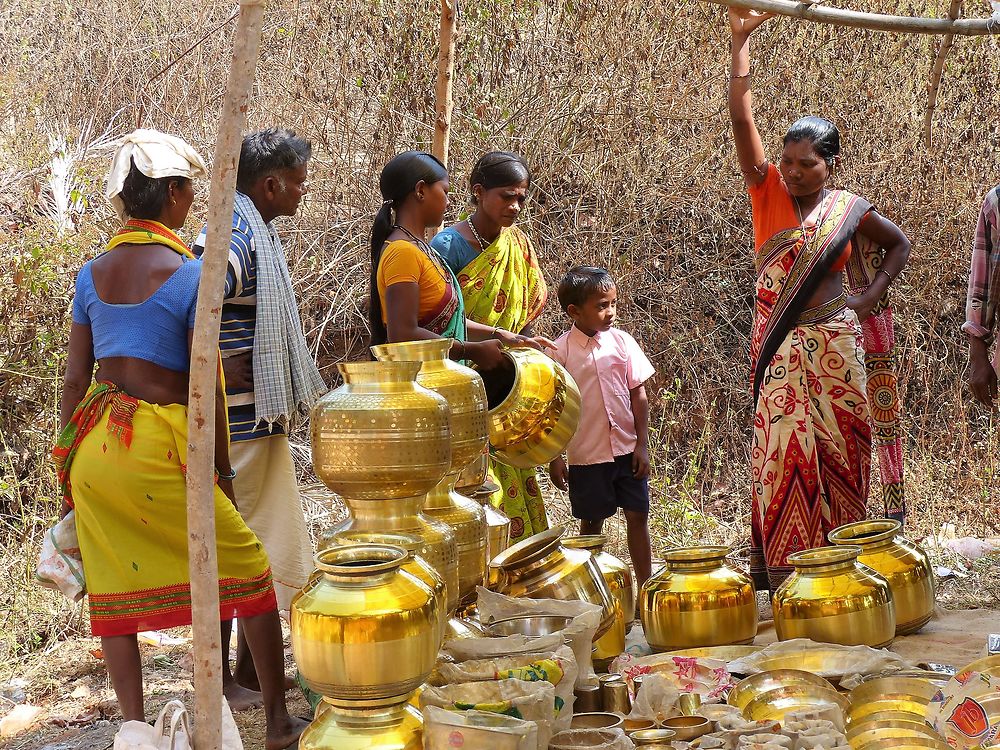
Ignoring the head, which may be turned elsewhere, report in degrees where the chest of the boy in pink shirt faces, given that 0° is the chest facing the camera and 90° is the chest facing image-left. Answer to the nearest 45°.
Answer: approximately 0°

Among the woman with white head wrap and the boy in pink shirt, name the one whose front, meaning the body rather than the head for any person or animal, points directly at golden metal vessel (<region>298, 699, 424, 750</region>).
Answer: the boy in pink shirt

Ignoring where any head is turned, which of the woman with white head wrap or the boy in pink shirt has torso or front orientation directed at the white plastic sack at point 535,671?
the boy in pink shirt

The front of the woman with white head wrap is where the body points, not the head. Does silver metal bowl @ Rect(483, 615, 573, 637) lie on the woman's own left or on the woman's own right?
on the woman's own right

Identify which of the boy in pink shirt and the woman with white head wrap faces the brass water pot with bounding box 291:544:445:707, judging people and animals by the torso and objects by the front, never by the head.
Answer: the boy in pink shirt

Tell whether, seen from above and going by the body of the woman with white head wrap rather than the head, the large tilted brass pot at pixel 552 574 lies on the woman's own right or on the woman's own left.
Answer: on the woman's own right

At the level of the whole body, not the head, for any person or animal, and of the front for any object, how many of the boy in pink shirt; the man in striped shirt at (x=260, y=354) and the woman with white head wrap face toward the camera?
1

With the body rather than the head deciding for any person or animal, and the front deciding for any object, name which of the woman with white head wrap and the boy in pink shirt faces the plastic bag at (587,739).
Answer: the boy in pink shirt

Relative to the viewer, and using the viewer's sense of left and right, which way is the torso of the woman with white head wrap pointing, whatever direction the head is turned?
facing away from the viewer and to the right of the viewer

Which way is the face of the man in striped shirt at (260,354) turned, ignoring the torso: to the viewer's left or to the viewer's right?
to the viewer's right

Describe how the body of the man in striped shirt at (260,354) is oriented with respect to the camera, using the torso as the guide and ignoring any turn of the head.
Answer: to the viewer's right

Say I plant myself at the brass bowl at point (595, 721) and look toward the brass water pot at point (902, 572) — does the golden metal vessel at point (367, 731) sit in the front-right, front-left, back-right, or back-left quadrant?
back-left

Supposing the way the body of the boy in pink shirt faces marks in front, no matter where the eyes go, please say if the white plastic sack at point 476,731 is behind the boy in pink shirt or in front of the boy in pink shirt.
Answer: in front
